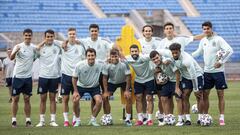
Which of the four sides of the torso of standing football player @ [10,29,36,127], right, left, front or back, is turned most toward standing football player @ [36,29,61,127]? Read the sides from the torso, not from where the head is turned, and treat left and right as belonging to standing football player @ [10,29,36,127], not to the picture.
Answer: left

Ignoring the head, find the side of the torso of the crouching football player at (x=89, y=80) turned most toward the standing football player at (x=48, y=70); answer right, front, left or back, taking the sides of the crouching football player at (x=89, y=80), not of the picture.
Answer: right

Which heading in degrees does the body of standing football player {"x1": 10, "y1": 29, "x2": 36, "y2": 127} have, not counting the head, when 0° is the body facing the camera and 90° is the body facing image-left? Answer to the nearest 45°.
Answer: approximately 0°

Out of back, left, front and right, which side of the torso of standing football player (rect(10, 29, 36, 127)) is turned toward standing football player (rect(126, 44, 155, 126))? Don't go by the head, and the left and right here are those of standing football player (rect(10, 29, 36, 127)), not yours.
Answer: left

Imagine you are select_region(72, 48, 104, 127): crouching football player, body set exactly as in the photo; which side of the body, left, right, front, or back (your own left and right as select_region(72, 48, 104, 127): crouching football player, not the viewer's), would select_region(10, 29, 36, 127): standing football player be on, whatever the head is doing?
right

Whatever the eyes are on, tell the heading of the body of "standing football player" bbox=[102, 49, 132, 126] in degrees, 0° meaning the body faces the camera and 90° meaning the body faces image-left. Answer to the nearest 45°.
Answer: approximately 0°

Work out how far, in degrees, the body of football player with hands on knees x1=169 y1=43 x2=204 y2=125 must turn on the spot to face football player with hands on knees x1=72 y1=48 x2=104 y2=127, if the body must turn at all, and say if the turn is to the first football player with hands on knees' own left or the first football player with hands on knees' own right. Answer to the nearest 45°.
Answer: approximately 45° to the first football player with hands on knees' own right

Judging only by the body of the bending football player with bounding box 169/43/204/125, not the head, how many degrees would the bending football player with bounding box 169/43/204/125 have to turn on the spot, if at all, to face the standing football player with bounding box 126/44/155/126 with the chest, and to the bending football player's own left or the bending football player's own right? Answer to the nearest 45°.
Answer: approximately 45° to the bending football player's own right

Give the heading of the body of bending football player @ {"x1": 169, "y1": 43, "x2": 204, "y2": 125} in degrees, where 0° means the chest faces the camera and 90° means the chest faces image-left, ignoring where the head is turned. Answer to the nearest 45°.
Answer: approximately 45°
